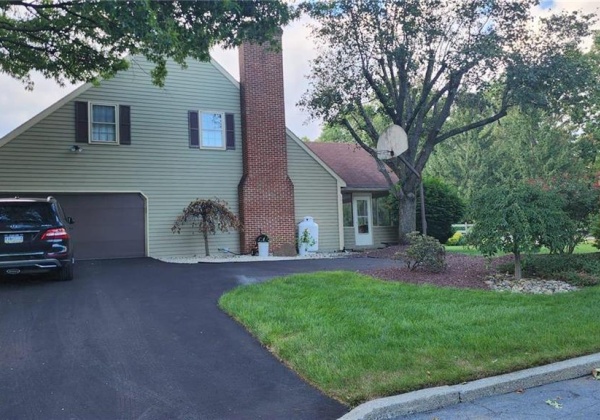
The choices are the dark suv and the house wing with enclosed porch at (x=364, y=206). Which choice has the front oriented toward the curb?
the house wing with enclosed porch

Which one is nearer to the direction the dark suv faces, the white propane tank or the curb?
the white propane tank

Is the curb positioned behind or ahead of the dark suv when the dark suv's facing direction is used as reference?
behind

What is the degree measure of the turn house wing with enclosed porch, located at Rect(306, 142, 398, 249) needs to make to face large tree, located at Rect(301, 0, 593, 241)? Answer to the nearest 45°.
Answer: approximately 45° to its left

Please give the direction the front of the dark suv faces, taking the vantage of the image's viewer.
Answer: facing away from the viewer

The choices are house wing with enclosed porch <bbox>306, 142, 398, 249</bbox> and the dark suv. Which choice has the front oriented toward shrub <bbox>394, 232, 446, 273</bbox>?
the house wing with enclosed porch

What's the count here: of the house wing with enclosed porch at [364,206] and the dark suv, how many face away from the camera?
1

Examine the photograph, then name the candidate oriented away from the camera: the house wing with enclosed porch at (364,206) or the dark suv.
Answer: the dark suv

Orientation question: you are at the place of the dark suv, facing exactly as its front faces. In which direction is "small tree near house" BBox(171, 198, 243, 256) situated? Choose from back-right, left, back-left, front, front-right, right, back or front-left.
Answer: front-right

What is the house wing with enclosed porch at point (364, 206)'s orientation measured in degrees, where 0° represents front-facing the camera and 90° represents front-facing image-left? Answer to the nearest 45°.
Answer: approximately 0°
